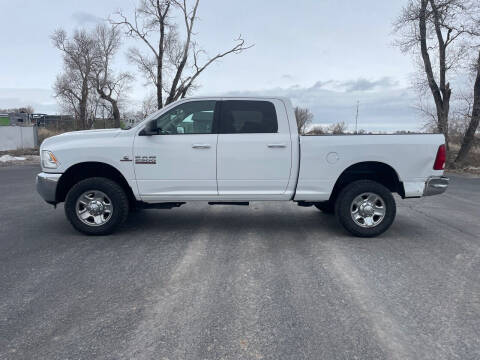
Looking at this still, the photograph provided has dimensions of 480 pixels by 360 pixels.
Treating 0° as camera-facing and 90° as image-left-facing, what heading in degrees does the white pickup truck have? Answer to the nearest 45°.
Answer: approximately 90°

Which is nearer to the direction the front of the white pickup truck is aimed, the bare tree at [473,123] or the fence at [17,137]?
the fence

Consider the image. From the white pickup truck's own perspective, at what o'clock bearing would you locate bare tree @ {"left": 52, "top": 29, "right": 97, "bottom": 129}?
The bare tree is roughly at 2 o'clock from the white pickup truck.

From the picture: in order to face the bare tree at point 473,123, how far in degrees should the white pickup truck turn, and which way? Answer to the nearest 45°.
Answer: approximately 135° to its right

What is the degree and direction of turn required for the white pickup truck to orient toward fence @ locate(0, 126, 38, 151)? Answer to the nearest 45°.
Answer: approximately 45° to its right
